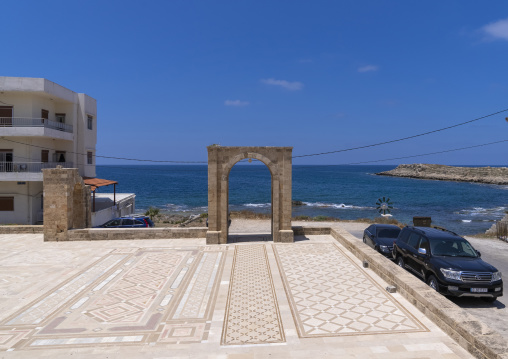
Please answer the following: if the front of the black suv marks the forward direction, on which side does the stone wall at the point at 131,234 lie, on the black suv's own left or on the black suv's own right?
on the black suv's own right

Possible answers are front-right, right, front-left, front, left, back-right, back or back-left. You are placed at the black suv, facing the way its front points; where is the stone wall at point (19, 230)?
back-right

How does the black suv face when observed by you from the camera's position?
facing the viewer and to the right of the viewer

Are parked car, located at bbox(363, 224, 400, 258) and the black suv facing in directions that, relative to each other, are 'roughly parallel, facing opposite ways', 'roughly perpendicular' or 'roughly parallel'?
roughly parallel

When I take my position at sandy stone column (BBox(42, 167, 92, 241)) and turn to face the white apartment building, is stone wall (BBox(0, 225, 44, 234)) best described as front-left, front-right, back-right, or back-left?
front-left

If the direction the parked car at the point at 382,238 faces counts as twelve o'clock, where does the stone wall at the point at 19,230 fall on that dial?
The stone wall is roughly at 4 o'clock from the parked car.

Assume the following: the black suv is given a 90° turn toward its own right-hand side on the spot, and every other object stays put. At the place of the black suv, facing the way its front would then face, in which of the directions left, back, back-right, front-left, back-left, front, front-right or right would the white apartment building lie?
front-right

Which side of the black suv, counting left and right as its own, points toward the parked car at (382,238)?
back

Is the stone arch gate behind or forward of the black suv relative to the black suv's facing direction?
behind

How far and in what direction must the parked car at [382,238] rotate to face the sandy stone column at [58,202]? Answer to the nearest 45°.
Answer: approximately 135° to its right

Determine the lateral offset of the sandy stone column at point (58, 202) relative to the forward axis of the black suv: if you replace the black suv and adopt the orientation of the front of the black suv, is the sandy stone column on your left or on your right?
on your right

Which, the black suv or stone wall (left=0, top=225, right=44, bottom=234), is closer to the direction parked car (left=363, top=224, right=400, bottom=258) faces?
the black suv
